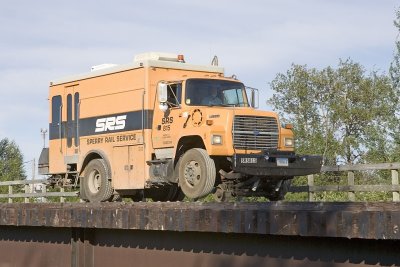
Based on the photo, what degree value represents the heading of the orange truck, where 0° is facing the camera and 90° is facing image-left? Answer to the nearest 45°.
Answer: approximately 315°

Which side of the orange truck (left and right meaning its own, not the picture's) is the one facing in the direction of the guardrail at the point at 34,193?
back
